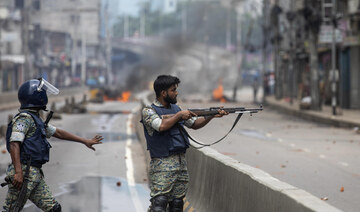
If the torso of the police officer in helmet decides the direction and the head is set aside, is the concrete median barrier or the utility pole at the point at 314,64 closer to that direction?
the concrete median barrier

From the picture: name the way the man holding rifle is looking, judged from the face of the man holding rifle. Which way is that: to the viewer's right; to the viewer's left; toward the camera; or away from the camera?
to the viewer's right

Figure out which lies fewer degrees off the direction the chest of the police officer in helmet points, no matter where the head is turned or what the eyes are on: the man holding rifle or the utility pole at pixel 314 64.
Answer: the man holding rifle

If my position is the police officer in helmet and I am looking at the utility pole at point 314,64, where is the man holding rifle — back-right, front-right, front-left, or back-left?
front-right

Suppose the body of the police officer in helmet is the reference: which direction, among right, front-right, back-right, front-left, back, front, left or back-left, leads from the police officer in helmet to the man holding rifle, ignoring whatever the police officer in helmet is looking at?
front

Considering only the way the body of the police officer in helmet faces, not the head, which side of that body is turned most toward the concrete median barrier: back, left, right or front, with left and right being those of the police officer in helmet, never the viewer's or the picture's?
front

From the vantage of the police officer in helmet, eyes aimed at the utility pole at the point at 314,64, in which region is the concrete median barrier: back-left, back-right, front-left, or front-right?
front-right

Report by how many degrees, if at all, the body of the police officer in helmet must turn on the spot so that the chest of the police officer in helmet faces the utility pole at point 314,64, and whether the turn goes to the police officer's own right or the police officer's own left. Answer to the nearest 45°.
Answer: approximately 45° to the police officer's own left

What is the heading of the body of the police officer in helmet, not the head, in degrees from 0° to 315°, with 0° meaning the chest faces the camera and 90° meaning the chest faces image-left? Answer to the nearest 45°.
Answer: approximately 270°
